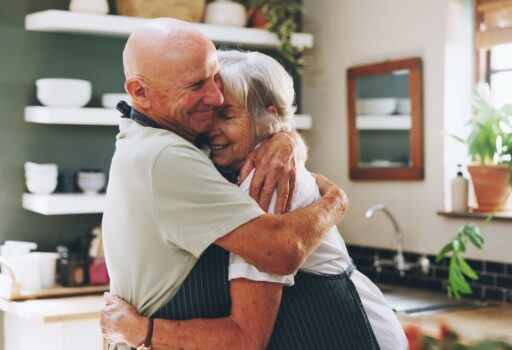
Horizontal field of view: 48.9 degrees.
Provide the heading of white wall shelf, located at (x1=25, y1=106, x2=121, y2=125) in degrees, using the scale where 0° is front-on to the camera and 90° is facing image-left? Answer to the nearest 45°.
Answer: approximately 315°

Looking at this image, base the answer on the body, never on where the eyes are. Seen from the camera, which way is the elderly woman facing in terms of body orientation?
to the viewer's left

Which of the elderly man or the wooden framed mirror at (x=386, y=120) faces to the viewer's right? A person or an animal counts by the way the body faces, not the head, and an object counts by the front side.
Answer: the elderly man

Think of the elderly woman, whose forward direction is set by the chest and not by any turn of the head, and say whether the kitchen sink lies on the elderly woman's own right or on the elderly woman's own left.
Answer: on the elderly woman's own right

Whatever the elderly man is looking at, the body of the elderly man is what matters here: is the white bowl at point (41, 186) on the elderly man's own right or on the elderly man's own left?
on the elderly man's own left

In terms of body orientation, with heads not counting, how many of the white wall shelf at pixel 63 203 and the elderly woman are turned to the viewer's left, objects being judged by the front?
1

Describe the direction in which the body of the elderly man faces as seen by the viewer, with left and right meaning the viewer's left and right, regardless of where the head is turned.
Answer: facing to the right of the viewer

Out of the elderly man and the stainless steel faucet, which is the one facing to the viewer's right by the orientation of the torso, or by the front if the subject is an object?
the elderly man
